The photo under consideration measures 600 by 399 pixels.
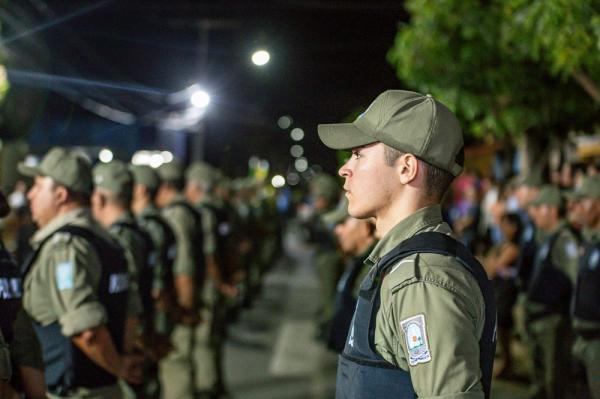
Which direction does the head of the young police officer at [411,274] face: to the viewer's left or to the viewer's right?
to the viewer's left

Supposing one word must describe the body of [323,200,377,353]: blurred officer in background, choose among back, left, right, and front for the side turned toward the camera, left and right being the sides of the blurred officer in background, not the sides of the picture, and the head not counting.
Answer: left

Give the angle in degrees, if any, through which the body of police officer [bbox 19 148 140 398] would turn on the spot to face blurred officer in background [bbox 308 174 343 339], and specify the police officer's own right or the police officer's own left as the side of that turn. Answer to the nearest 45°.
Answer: approximately 135° to the police officer's own right

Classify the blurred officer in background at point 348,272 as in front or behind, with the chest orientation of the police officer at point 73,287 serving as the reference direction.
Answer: behind

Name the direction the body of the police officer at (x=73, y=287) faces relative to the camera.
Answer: to the viewer's left

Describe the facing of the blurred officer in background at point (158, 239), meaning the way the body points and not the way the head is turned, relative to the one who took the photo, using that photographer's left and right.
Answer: facing to the left of the viewer

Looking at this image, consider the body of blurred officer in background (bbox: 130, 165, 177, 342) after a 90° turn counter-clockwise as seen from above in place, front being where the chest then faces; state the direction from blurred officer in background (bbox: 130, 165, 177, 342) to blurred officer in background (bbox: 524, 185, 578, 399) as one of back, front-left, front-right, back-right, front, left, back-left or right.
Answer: left

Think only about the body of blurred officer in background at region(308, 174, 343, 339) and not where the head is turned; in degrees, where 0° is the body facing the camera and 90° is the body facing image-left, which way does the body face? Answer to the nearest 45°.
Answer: approximately 90°

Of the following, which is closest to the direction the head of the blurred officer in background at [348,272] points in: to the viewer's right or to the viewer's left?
to the viewer's left

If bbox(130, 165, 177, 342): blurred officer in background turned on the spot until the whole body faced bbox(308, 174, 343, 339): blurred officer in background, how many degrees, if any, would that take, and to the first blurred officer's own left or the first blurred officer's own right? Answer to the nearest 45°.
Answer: approximately 135° to the first blurred officer's own right

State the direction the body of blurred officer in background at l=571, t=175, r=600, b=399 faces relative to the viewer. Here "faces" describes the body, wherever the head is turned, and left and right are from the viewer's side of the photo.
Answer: facing to the left of the viewer

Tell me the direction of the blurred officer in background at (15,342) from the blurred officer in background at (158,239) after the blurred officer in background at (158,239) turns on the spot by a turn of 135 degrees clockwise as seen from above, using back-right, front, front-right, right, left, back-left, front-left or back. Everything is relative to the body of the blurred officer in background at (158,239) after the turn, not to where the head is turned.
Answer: back-right
